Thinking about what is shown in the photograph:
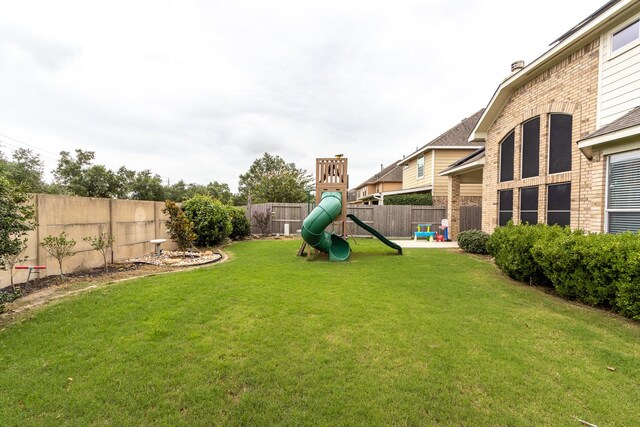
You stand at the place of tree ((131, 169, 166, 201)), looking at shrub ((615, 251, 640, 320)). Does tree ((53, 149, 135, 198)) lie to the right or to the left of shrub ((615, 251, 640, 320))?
right

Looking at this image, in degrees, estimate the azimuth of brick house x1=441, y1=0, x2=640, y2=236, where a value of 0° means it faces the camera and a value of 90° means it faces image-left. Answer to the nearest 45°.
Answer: approximately 225°

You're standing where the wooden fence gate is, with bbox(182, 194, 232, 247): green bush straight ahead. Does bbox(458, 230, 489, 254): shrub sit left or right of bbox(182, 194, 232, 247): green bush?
left

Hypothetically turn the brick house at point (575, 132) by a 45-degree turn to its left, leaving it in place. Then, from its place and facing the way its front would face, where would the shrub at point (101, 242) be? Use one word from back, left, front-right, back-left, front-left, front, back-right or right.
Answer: back-left

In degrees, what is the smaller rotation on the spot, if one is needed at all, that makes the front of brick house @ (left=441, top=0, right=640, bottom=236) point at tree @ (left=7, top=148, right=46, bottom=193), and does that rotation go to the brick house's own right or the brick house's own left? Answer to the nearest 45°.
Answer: approximately 135° to the brick house's own left

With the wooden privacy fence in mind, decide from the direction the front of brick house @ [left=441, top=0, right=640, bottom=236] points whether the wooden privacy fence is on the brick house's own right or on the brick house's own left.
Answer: on the brick house's own left

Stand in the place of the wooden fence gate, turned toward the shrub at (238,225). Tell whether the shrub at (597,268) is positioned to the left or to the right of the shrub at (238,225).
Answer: left
